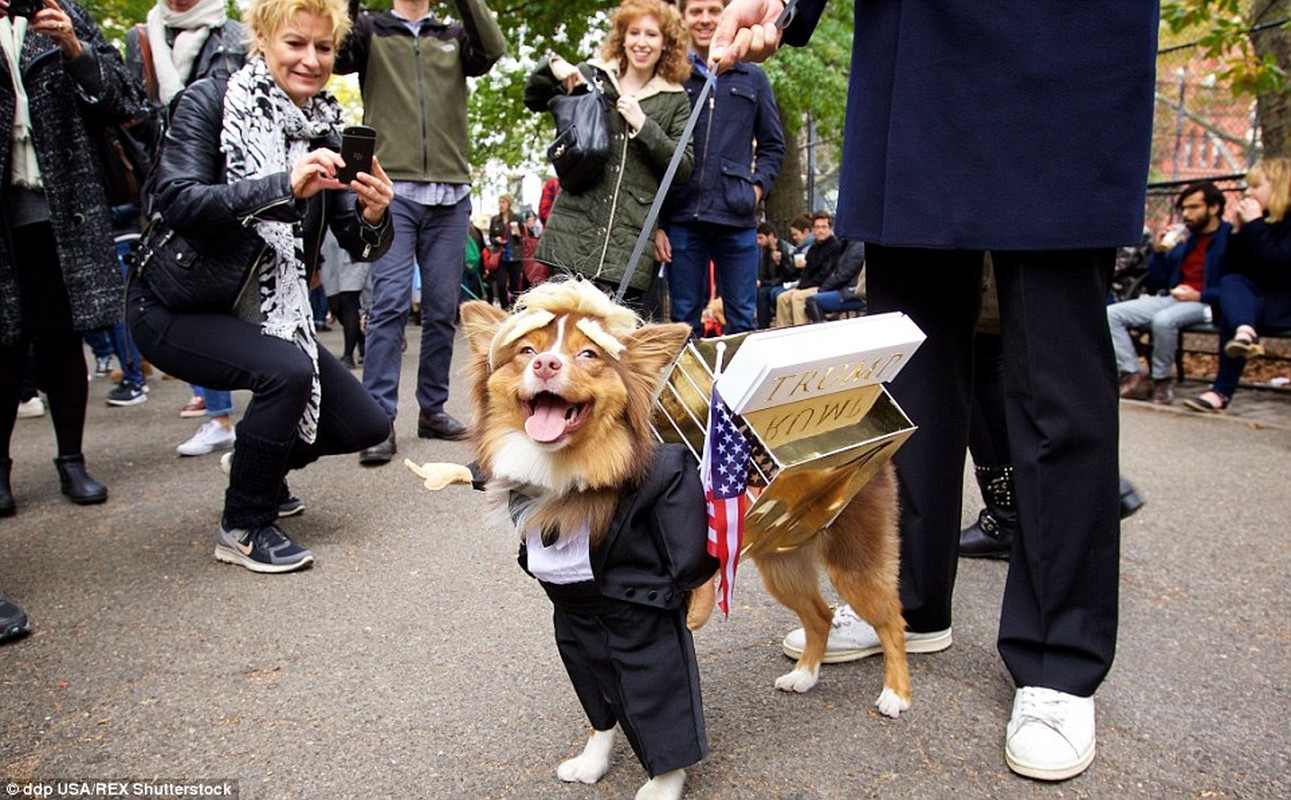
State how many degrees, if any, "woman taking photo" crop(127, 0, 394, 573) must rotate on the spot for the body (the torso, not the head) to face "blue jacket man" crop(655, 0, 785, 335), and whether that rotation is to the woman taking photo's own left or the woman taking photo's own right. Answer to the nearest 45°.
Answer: approximately 90° to the woman taking photo's own left

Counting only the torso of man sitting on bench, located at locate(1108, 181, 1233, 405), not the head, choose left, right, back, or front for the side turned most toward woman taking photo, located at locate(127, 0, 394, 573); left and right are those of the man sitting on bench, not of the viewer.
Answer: front

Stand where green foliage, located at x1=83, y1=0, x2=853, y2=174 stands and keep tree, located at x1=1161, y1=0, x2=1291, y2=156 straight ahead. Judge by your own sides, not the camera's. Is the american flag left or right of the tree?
right

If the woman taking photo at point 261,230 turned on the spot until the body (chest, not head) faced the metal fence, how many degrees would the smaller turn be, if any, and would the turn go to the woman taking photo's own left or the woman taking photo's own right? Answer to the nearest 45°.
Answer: approximately 90° to the woman taking photo's own left

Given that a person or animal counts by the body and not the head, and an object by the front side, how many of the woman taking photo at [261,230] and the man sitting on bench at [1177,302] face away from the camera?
0

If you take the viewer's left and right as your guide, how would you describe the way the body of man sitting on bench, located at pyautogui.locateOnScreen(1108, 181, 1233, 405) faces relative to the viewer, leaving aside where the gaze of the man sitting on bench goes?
facing the viewer and to the left of the viewer

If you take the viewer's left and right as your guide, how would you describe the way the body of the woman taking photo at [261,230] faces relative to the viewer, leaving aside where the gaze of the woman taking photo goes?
facing the viewer and to the right of the viewer

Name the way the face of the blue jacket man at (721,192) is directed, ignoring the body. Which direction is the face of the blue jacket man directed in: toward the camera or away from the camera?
toward the camera

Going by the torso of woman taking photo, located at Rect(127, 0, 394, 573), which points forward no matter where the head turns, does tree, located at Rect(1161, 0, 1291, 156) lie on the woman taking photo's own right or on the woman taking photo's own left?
on the woman taking photo's own left

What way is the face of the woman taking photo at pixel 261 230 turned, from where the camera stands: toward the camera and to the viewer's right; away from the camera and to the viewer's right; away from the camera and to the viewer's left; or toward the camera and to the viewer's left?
toward the camera and to the viewer's right
